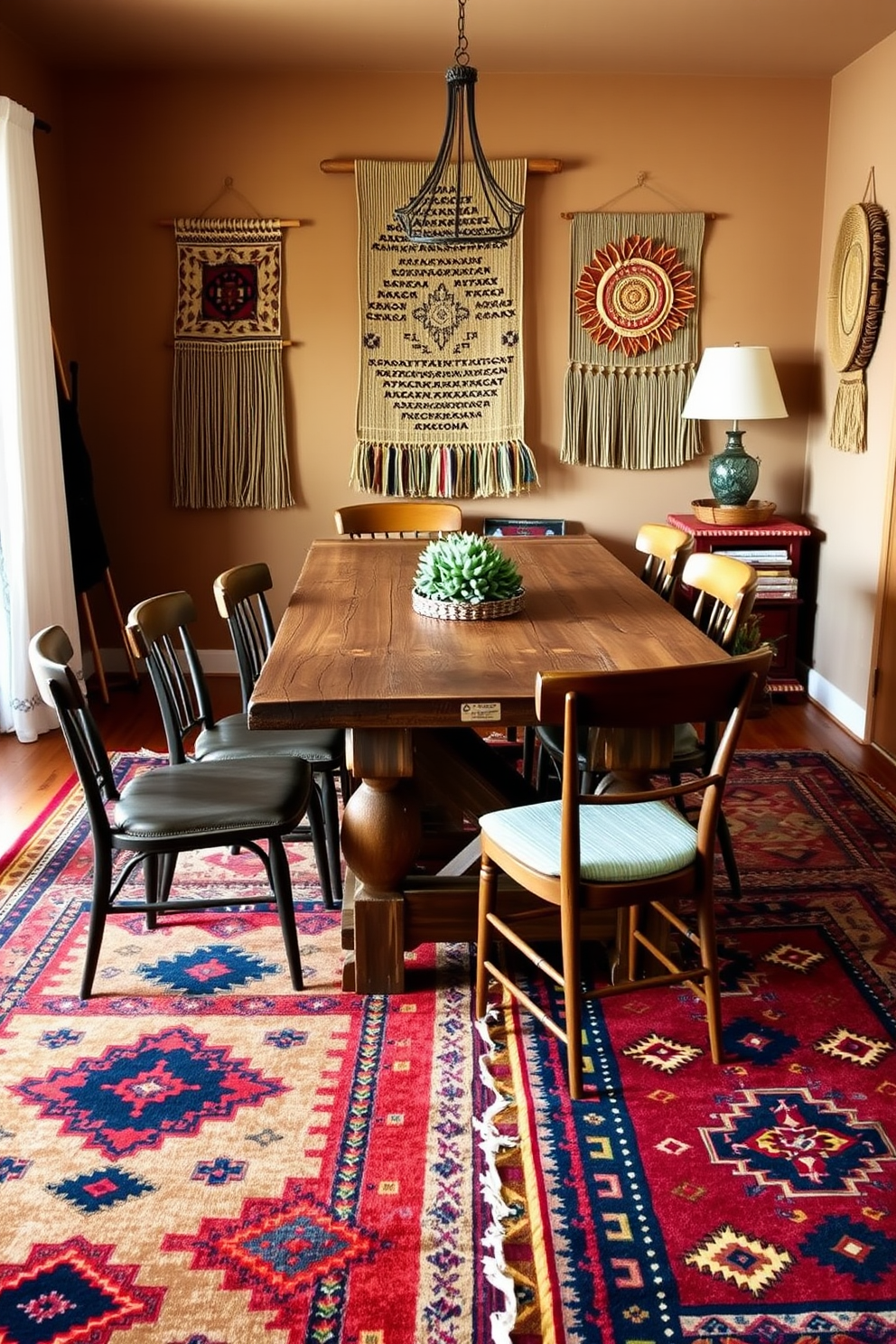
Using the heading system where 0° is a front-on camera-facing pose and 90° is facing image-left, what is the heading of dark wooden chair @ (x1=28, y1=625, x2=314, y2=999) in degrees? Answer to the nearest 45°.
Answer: approximately 270°

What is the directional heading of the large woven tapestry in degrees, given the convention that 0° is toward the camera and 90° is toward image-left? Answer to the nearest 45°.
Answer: approximately 0°

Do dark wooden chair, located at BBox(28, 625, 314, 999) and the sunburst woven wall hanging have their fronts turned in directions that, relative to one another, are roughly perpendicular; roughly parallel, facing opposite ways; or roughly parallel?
roughly perpendicular

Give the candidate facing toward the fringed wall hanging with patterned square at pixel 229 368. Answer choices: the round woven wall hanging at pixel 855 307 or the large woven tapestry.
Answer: the round woven wall hanging

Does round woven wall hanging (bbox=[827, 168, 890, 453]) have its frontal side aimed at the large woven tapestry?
yes

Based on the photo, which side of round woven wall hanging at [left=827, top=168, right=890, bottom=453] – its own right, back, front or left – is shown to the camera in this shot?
left

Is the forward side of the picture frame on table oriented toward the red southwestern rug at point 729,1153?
yes

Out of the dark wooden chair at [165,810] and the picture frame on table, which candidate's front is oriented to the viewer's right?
the dark wooden chair
